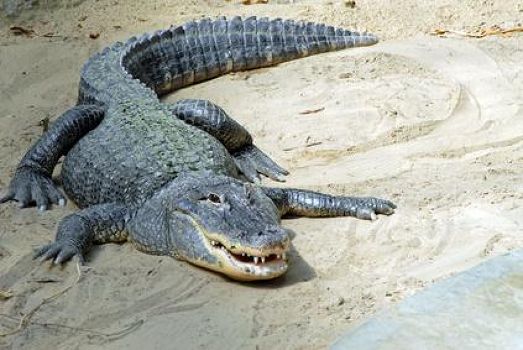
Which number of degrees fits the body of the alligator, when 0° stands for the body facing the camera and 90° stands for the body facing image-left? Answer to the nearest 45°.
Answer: approximately 315°
